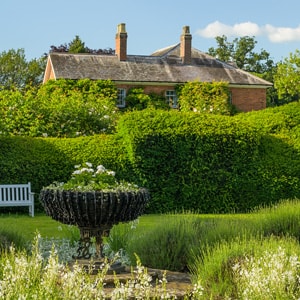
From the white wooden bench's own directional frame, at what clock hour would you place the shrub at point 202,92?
The shrub is roughly at 7 o'clock from the white wooden bench.

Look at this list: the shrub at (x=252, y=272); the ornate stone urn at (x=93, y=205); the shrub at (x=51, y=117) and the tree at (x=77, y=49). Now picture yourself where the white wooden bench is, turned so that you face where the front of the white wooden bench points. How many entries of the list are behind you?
2

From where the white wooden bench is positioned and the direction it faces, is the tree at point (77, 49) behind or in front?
behind

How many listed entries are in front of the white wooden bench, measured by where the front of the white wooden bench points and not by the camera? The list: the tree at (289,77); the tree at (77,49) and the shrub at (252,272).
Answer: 1

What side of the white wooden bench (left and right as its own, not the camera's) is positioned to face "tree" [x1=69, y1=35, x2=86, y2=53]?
back

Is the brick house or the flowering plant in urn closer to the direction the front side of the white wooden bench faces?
the flowering plant in urn

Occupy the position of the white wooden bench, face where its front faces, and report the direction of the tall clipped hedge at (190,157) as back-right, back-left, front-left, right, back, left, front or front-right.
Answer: left

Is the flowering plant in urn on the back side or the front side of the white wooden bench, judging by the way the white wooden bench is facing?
on the front side

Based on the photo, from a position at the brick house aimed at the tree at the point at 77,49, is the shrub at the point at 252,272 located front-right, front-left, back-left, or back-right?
back-left

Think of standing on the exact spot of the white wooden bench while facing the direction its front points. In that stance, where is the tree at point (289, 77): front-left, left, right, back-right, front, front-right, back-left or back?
back-left

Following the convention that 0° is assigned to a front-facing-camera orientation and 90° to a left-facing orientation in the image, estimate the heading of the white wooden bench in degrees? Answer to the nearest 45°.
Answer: approximately 0°
